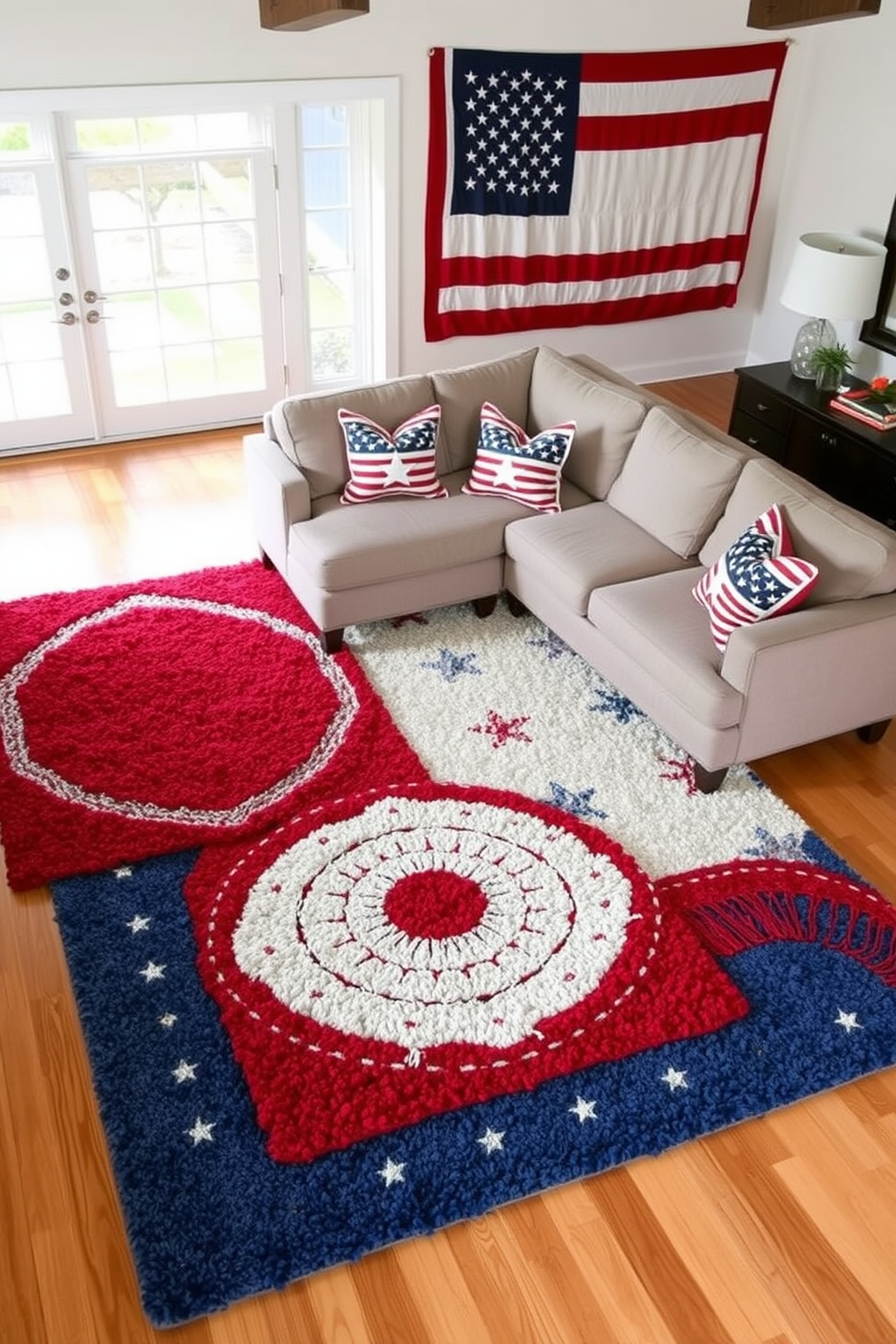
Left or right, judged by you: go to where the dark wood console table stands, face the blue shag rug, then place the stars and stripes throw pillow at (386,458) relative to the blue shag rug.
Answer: right

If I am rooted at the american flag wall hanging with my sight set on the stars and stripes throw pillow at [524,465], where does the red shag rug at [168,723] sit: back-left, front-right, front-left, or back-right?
front-right

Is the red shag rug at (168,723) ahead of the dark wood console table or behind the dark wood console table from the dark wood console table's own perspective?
ahead

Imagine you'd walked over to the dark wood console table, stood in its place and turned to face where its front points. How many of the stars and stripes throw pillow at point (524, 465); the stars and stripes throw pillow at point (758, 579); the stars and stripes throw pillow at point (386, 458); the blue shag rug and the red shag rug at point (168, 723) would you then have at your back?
0

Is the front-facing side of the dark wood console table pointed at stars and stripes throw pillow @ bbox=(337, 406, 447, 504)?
yes

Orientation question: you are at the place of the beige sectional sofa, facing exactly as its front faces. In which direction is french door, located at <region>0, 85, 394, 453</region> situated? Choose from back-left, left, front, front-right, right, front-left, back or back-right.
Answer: right

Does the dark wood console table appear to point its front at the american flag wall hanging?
no

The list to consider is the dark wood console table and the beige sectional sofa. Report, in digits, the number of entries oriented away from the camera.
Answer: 0

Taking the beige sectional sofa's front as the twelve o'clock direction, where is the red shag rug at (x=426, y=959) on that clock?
The red shag rug is roughly at 11 o'clock from the beige sectional sofa.

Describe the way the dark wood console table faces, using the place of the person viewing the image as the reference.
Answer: facing the viewer and to the left of the viewer

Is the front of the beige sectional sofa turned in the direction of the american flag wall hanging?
no

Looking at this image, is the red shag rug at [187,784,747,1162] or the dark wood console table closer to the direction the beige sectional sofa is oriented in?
the red shag rug

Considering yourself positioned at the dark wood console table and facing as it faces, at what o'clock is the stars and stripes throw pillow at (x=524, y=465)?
The stars and stripes throw pillow is roughly at 12 o'clock from the dark wood console table.

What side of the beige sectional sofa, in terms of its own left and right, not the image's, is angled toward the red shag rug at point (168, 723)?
front

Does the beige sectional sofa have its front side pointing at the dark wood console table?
no

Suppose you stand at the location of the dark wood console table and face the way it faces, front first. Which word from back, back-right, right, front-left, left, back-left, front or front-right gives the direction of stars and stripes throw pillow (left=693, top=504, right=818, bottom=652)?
front-left

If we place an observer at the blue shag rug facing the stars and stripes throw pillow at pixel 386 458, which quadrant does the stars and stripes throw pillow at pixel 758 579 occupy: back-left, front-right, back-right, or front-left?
front-right
